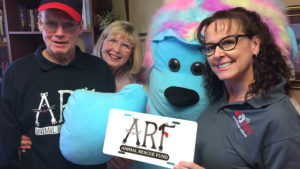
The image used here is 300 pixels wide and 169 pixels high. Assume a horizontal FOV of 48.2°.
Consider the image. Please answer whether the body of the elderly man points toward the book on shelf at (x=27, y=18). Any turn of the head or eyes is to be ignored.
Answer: no

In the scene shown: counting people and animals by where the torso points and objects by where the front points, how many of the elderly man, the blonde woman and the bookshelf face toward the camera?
3

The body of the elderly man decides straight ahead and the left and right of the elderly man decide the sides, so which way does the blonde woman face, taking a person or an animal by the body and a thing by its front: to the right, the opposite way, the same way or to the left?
the same way

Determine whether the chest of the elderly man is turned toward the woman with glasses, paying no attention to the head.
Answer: no

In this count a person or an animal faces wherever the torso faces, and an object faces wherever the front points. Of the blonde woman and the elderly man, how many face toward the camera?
2

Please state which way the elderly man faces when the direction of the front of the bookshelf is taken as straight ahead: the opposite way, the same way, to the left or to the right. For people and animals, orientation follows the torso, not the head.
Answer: the same way

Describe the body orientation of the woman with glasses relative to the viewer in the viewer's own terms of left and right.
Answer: facing the viewer and to the left of the viewer

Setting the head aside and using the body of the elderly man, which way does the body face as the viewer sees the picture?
toward the camera

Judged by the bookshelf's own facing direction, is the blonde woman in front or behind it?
in front

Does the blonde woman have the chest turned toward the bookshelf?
no

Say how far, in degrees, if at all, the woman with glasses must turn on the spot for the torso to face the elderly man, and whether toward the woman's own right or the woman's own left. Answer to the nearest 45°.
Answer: approximately 45° to the woman's own right

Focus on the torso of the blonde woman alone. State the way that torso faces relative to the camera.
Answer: toward the camera

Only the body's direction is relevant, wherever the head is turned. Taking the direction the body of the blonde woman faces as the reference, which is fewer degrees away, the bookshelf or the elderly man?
the elderly man

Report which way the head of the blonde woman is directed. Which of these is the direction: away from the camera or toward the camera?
toward the camera

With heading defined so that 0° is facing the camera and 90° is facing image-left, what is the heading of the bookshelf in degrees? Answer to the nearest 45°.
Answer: approximately 0°

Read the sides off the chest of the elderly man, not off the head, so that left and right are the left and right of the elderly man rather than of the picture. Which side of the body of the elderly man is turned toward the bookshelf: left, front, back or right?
back

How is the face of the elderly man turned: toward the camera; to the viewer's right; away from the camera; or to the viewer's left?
toward the camera
